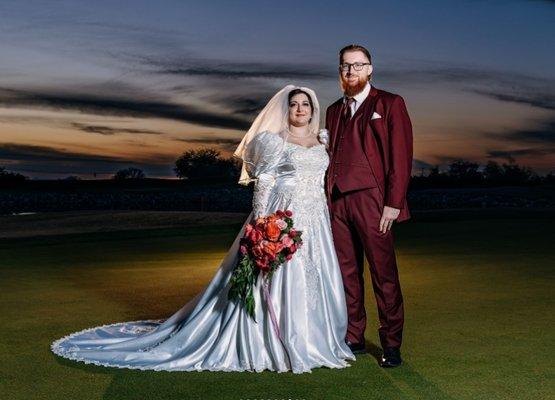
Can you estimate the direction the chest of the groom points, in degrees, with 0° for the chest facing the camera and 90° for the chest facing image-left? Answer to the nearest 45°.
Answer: approximately 45°
